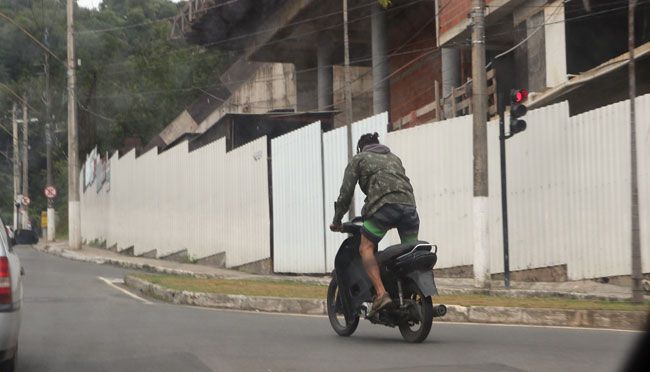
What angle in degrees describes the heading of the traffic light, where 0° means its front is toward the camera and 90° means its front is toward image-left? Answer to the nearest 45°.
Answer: approximately 315°

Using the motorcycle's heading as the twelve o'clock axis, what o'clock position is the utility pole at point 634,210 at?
The utility pole is roughly at 3 o'clock from the motorcycle.

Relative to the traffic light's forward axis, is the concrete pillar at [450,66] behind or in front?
behind

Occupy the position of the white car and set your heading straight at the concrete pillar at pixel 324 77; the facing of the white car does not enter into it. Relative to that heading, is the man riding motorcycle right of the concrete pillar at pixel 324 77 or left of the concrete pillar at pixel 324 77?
right

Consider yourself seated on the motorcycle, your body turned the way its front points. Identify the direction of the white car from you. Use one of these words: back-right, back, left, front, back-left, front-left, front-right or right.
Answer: left

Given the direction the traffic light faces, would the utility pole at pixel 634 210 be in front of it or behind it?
in front

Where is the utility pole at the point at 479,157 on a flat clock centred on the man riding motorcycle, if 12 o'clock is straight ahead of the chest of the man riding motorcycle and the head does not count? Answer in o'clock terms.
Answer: The utility pole is roughly at 2 o'clock from the man riding motorcycle.

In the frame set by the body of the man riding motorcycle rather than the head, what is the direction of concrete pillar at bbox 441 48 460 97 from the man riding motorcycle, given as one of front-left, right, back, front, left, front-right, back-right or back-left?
front-right

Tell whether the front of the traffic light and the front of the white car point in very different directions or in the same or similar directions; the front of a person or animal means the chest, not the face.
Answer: very different directions

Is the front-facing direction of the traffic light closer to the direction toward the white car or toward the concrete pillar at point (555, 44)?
the white car

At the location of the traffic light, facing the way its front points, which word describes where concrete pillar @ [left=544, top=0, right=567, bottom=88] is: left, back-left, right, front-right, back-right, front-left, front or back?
back-left

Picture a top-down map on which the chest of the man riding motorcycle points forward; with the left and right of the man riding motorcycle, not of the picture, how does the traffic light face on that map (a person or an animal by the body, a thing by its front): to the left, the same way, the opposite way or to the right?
the opposite way

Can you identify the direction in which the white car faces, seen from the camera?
facing away from the viewer

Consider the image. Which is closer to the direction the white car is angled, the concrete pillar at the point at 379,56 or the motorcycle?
the concrete pillar

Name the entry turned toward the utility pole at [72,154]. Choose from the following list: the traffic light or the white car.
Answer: the white car

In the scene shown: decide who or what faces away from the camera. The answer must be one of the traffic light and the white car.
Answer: the white car

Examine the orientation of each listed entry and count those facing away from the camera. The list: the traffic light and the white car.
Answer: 1

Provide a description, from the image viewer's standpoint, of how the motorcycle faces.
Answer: facing away from the viewer and to the left of the viewer

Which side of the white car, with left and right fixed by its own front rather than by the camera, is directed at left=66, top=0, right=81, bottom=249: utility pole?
front
